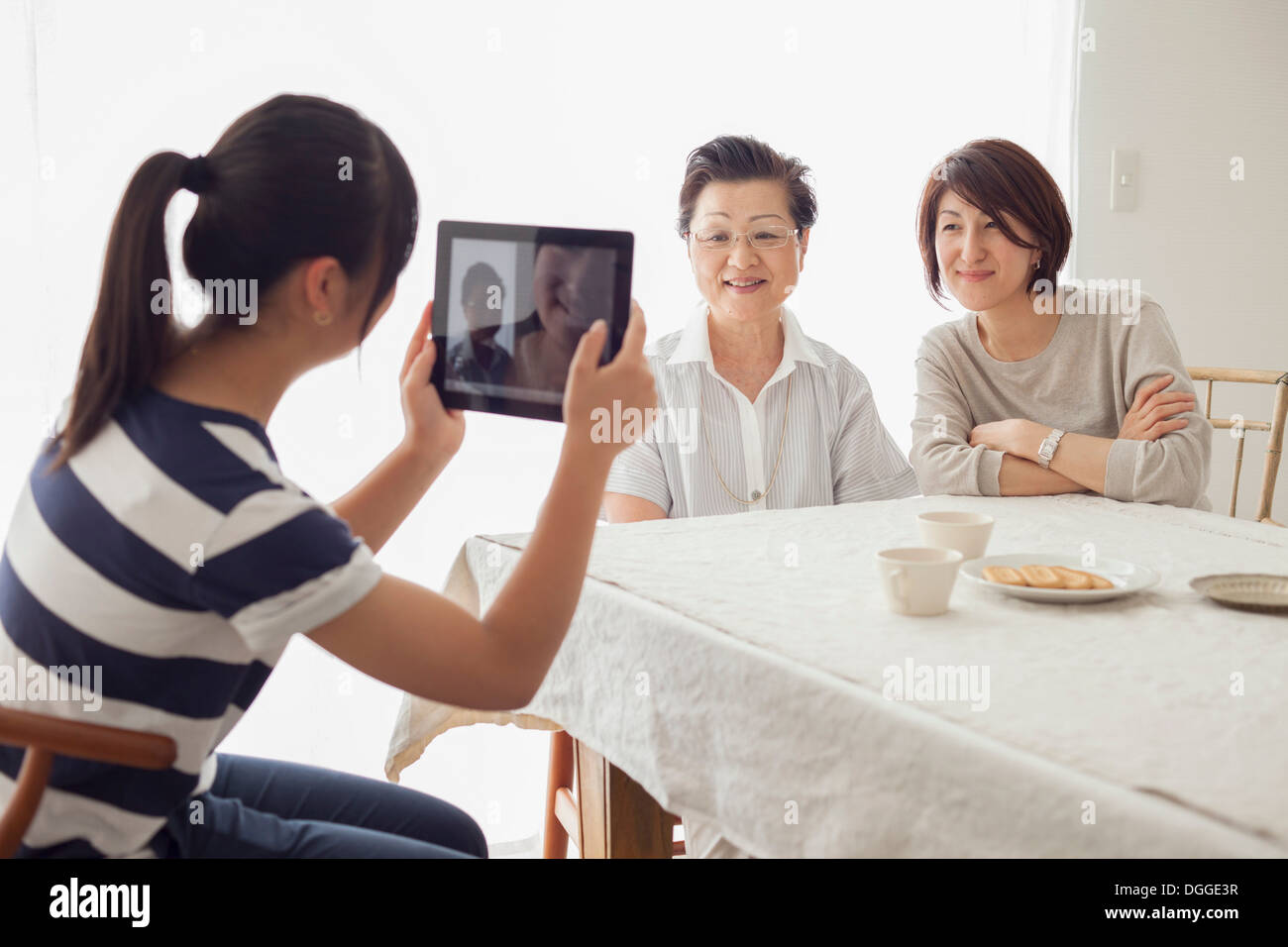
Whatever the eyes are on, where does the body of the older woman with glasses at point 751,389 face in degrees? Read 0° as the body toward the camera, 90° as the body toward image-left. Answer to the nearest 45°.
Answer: approximately 0°

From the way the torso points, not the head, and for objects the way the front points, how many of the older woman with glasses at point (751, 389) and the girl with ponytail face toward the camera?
1

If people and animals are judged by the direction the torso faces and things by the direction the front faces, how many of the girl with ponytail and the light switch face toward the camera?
1

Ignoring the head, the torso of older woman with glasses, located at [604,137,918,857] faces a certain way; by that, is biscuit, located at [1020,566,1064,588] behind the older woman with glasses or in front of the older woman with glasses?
in front

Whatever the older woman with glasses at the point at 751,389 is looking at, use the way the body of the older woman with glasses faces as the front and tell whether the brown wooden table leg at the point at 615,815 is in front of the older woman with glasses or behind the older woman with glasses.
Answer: in front

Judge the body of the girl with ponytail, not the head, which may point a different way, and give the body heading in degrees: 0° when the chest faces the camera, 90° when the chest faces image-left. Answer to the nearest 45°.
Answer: approximately 225°

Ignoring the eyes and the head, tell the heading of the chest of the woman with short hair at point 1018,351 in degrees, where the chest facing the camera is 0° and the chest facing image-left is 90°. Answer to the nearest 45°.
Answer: approximately 45°

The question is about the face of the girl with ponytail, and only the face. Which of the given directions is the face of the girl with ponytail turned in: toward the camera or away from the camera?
away from the camera

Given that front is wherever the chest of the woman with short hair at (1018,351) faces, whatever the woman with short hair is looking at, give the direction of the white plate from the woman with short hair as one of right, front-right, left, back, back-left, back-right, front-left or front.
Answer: front-left

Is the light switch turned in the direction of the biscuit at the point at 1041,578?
yes

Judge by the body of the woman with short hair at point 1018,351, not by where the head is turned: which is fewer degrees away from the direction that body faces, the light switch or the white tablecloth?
the white tablecloth

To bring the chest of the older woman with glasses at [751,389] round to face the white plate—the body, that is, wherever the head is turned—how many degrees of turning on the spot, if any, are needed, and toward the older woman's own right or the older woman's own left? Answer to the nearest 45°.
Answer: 0° — they already face it
